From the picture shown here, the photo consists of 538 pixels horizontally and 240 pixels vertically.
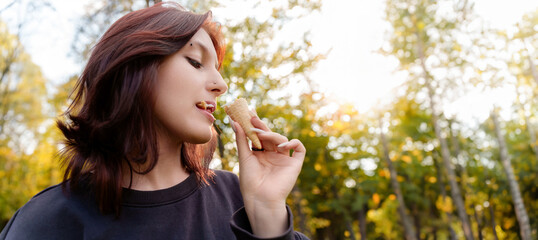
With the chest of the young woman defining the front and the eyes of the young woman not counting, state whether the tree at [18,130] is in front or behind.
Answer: behind

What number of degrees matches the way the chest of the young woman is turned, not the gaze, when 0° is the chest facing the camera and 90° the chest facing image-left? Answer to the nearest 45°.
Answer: approximately 315°

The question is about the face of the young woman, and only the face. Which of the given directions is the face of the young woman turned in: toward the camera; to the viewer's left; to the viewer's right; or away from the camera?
to the viewer's right
